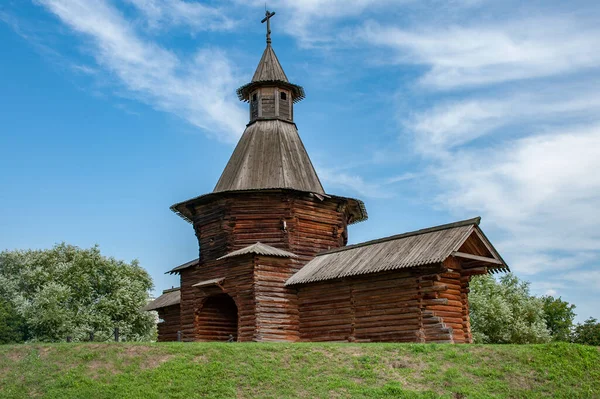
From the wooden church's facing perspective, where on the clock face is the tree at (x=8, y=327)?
The tree is roughly at 2 o'clock from the wooden church.

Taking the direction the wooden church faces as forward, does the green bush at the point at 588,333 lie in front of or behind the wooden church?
behind

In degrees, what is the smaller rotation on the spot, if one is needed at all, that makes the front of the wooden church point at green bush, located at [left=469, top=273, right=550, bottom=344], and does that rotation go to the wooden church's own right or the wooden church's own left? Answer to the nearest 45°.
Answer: approximately 180°

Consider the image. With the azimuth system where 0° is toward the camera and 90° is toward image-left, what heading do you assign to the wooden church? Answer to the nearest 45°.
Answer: approximately 45°

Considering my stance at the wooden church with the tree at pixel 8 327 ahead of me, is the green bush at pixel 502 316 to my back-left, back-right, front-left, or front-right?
back-right

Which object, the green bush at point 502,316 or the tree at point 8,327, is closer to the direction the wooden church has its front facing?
the tree

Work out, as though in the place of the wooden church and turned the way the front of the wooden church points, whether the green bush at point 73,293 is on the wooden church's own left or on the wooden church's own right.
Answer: on the wooden church's own right
